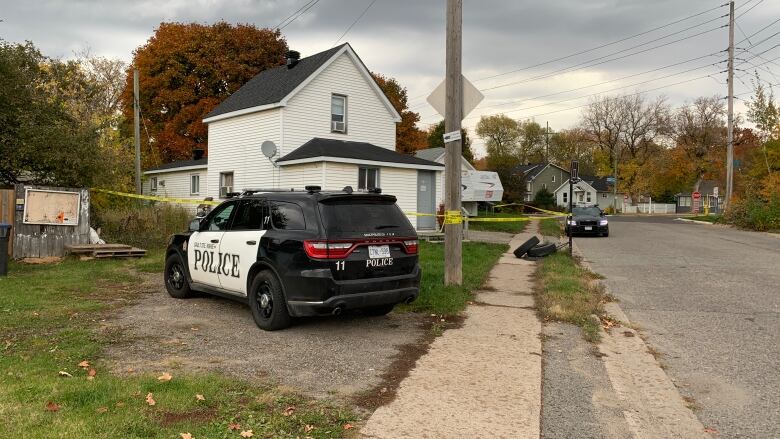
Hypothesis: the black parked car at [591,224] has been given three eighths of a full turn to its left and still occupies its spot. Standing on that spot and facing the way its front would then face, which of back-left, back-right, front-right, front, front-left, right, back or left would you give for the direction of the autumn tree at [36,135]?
back

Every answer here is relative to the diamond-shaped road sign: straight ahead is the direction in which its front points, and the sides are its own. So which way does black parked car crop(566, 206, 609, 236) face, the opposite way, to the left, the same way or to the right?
the opposite way

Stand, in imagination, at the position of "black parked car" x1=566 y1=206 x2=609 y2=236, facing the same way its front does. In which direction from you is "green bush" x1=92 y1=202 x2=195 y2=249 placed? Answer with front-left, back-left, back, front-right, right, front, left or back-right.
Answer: front-right

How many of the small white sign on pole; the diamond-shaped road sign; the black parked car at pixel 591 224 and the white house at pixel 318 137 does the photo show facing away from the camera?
1

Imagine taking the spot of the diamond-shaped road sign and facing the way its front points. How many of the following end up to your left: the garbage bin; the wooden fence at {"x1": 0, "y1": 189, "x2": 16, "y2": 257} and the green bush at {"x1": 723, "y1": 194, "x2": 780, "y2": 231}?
2

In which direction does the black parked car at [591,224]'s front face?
toward the camera

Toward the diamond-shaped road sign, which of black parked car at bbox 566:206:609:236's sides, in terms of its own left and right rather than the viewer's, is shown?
front

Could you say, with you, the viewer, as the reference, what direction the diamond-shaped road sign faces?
facing away from the viewer

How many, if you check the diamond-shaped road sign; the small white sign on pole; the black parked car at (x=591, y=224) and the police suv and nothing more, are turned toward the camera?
2

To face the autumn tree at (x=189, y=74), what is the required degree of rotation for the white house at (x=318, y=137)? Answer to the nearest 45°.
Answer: approximately 180°

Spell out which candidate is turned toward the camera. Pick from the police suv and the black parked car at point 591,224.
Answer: the black parked car

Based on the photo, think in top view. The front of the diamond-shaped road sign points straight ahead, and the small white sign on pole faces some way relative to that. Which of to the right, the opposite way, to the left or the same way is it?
the opposite way

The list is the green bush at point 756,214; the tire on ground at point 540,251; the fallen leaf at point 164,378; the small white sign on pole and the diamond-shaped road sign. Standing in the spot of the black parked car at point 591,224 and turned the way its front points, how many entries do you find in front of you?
4

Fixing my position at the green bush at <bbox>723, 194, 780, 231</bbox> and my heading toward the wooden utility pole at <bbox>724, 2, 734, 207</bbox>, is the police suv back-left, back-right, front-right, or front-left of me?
back-left

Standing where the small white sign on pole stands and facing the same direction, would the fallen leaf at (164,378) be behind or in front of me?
in front

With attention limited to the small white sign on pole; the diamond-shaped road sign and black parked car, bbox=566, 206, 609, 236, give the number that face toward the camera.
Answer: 2

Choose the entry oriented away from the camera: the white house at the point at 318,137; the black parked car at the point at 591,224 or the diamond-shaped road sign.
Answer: the diamond-shaped road sign

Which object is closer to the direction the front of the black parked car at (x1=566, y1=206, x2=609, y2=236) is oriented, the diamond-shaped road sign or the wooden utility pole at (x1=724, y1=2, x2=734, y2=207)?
the diamond-shaped road sign
